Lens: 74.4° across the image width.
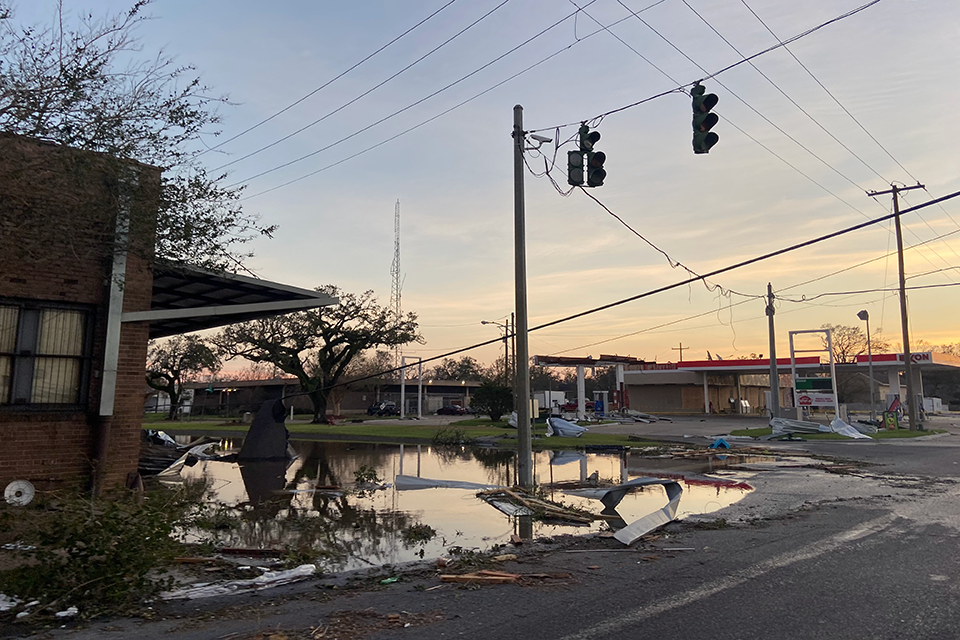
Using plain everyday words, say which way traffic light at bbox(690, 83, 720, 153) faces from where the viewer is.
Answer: facing the viewer and to the right of the viewer

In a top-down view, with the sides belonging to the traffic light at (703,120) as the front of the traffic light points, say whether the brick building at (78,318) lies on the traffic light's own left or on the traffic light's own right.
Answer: on the traffic light's own right

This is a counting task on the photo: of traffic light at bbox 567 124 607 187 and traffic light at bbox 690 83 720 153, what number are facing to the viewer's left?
0

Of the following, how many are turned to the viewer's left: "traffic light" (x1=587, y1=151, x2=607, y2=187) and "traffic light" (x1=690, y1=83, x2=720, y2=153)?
0

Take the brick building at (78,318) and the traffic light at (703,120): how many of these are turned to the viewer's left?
0

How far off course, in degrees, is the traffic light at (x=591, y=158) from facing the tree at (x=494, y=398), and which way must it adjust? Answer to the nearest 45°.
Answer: approximately 135° to its left

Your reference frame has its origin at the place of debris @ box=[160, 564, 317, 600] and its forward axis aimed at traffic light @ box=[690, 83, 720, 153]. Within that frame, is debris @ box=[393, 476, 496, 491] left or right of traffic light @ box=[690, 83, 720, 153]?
left

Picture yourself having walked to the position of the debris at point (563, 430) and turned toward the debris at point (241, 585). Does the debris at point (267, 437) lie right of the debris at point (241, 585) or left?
right
